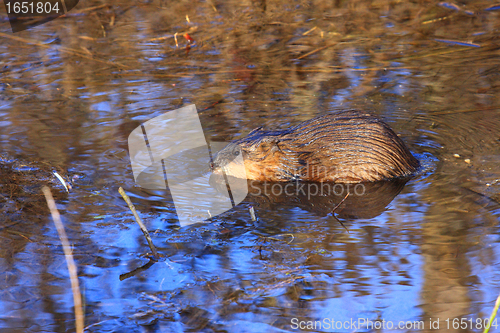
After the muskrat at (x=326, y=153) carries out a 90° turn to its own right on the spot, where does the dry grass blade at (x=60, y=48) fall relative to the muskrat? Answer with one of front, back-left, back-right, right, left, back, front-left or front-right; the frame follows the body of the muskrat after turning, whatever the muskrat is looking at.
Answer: front-left

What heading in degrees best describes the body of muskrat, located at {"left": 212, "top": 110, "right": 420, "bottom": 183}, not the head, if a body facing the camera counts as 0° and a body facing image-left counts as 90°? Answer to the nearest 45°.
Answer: approximately 90°
